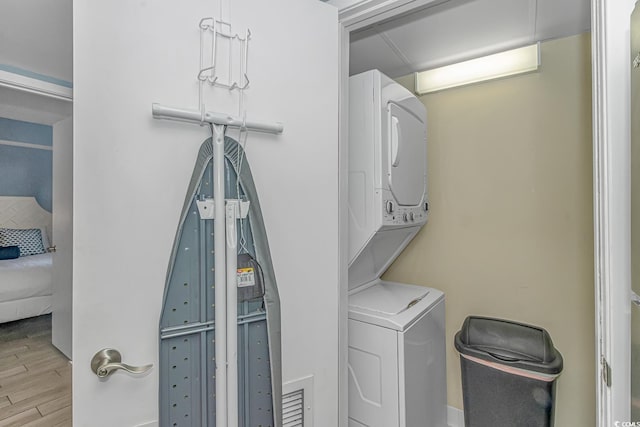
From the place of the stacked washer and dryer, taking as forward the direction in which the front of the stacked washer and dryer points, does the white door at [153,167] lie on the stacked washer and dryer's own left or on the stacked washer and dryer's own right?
on the stacked washer and dryer's own right

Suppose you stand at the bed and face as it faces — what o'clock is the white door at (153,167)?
The white door is roughly at 12 o'clock from the bed.

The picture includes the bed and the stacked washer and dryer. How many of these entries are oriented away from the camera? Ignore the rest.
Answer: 0

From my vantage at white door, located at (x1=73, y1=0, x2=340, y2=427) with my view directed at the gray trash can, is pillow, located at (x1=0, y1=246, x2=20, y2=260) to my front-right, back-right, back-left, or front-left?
back-left
